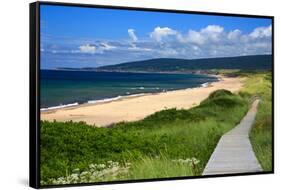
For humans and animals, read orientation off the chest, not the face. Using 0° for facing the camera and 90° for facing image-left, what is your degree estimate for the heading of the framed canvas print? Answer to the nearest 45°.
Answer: approximately 315°
